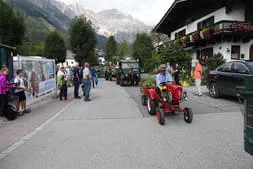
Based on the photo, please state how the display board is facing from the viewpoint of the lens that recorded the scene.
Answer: facing the viewer and to the right of the viewer

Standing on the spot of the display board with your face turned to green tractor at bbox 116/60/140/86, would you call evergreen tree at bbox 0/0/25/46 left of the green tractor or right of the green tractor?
left

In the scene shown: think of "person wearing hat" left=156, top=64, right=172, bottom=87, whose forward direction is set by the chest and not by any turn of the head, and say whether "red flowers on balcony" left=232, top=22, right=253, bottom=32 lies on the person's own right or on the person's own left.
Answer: on the person's own left

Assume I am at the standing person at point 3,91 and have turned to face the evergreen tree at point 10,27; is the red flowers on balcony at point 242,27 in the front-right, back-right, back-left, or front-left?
front-right

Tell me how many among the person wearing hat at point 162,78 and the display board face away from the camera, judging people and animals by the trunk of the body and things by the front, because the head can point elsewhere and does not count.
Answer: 0

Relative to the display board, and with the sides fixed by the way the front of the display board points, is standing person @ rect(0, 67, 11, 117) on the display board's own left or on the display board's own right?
on the display board's own right

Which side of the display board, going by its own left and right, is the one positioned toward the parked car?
front

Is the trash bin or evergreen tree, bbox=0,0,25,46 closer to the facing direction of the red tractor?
the trash bin

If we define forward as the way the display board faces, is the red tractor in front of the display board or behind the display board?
in front
